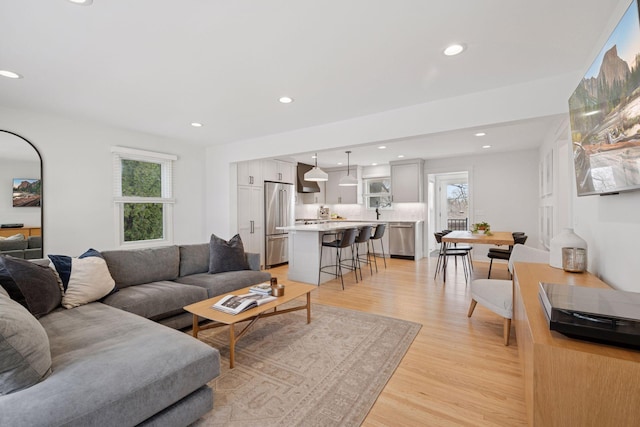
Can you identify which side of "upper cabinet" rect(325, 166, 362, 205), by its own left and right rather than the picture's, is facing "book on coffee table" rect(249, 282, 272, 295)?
front

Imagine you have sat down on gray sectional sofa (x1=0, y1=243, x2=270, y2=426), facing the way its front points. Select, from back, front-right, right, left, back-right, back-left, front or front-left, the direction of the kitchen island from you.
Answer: left

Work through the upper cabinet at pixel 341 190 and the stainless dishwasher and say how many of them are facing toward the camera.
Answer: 2

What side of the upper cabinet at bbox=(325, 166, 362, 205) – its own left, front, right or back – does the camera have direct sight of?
front

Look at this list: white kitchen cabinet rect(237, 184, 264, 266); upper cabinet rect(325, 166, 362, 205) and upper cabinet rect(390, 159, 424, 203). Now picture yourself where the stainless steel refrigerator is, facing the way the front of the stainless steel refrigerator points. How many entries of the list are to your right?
1

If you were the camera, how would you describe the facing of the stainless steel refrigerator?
facing the viewer and to the right of the viewer

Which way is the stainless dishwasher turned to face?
toward the camera

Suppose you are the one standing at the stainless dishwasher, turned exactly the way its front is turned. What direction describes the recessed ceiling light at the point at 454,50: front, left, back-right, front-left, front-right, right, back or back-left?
front

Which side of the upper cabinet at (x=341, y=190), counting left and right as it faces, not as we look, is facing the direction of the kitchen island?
front

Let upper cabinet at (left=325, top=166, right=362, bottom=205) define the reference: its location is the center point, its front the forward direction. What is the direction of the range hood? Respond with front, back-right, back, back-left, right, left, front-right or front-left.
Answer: front-right

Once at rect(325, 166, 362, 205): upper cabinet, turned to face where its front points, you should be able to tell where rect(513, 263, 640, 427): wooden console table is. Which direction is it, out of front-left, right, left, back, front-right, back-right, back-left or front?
front

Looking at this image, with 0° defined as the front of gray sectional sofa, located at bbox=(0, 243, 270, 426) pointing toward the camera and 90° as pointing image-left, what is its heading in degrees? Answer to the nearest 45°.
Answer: approximately 315°

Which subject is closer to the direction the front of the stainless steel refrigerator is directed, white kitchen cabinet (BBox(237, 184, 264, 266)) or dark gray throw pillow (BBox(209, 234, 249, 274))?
the dark gray throw pillow

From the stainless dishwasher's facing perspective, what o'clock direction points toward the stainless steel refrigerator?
The stainless steel refrigerator is roughly at 2 o'clock from the stainless dishwasher.

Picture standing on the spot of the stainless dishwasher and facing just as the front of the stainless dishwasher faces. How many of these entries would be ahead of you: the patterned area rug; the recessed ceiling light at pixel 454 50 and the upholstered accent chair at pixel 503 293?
3

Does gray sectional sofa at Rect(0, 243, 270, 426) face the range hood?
no

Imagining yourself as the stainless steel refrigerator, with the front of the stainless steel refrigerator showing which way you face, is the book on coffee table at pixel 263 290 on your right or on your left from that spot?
on your right

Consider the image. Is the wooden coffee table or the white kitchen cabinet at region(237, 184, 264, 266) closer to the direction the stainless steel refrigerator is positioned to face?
the wooden coffee table

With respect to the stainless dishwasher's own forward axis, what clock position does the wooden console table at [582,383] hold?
The wooden console table is roughly at 12 o'clock from the stainless dishwasher.
